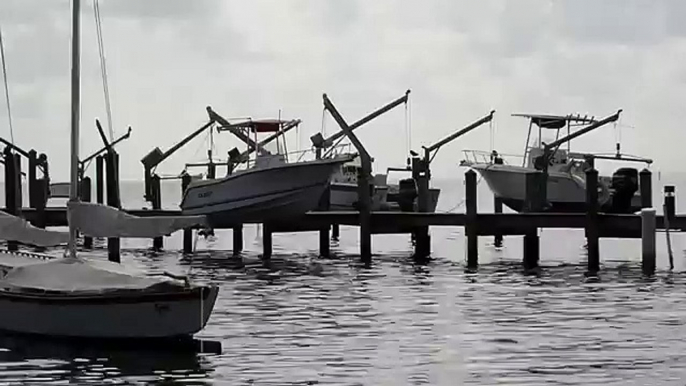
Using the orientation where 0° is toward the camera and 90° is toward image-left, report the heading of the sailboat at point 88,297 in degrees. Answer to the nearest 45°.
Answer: approximately 90°

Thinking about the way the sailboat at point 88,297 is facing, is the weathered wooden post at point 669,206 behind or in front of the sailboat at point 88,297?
behind

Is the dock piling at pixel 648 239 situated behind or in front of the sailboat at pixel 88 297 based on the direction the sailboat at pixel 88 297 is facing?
behind

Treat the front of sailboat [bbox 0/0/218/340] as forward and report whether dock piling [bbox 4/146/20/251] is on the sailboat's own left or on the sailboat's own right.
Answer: on the sailboat's own right
